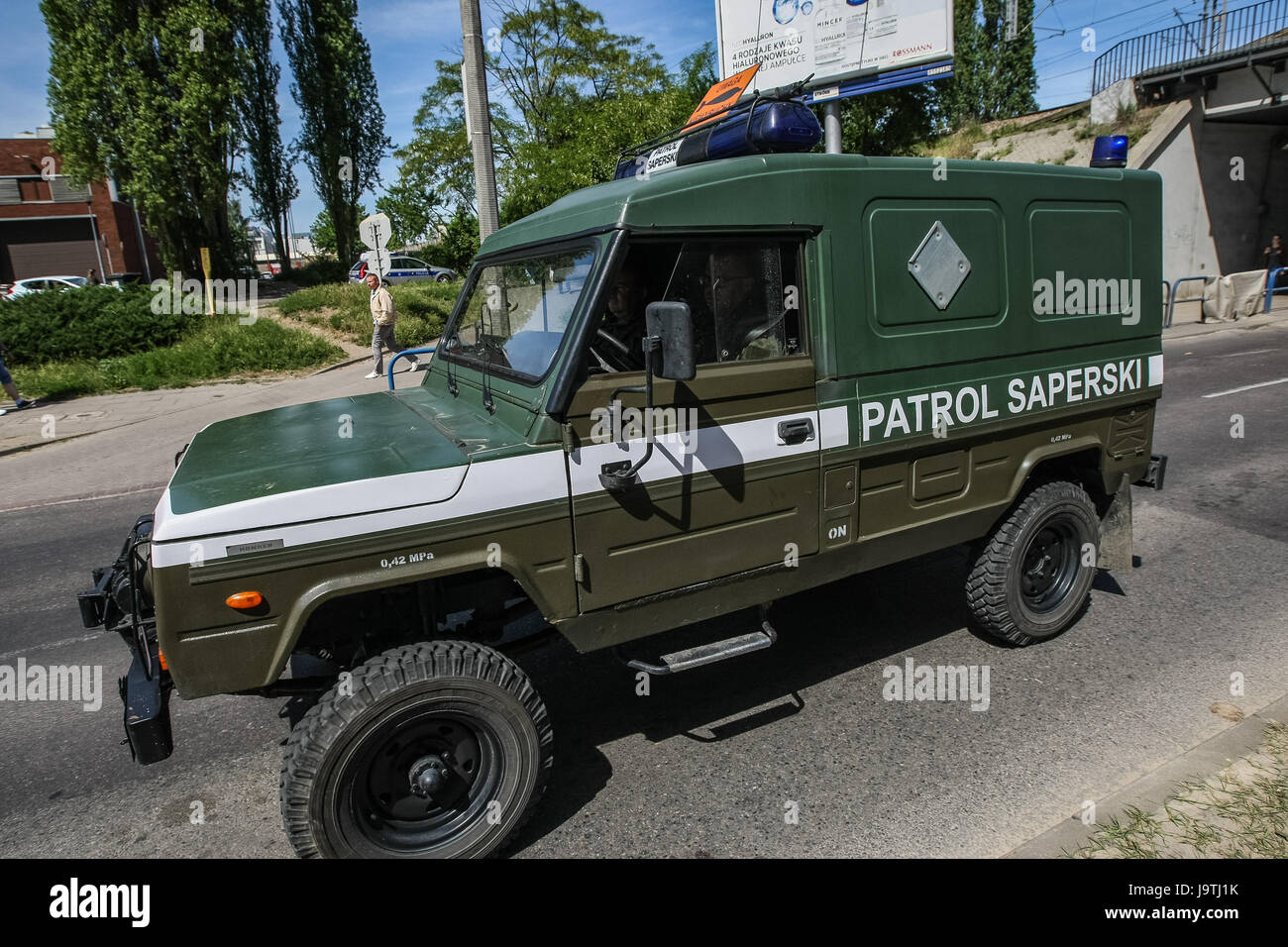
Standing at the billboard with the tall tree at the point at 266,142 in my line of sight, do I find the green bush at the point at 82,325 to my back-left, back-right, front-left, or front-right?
front-left
